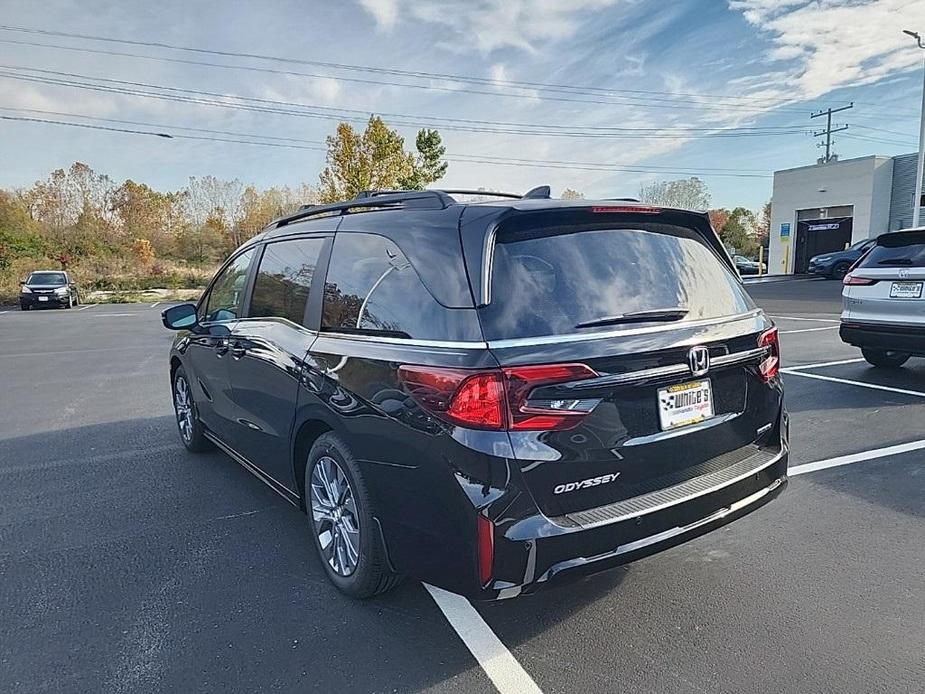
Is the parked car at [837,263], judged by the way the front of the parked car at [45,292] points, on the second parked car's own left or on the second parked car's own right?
on the second parked car's own left

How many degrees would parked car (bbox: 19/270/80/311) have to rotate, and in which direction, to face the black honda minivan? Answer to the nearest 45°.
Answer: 0° — it already faces it

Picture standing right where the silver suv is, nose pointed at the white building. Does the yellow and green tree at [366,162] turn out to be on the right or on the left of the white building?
left

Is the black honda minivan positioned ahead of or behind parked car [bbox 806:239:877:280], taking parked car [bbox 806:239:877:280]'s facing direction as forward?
ahead

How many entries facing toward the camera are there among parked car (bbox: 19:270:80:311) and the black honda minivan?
1

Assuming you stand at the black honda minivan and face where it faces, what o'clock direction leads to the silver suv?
The silver suv is roughly at 3 o'clock from the black honda minivan.

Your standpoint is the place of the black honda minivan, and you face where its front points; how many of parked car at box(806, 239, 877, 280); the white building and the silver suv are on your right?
3

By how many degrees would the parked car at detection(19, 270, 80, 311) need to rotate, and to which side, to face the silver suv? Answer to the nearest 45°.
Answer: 0° — it already faces it

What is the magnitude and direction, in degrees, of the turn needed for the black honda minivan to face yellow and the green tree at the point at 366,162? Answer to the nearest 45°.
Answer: approximately 45° to its right

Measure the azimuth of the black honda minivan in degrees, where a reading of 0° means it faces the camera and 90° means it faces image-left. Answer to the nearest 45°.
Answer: approximately 135°

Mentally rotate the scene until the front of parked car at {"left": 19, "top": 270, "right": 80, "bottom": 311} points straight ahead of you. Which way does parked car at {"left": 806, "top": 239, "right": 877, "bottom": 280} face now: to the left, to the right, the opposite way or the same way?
to the right

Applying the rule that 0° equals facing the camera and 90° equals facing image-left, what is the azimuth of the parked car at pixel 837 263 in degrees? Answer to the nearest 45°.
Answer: approximately 45°
